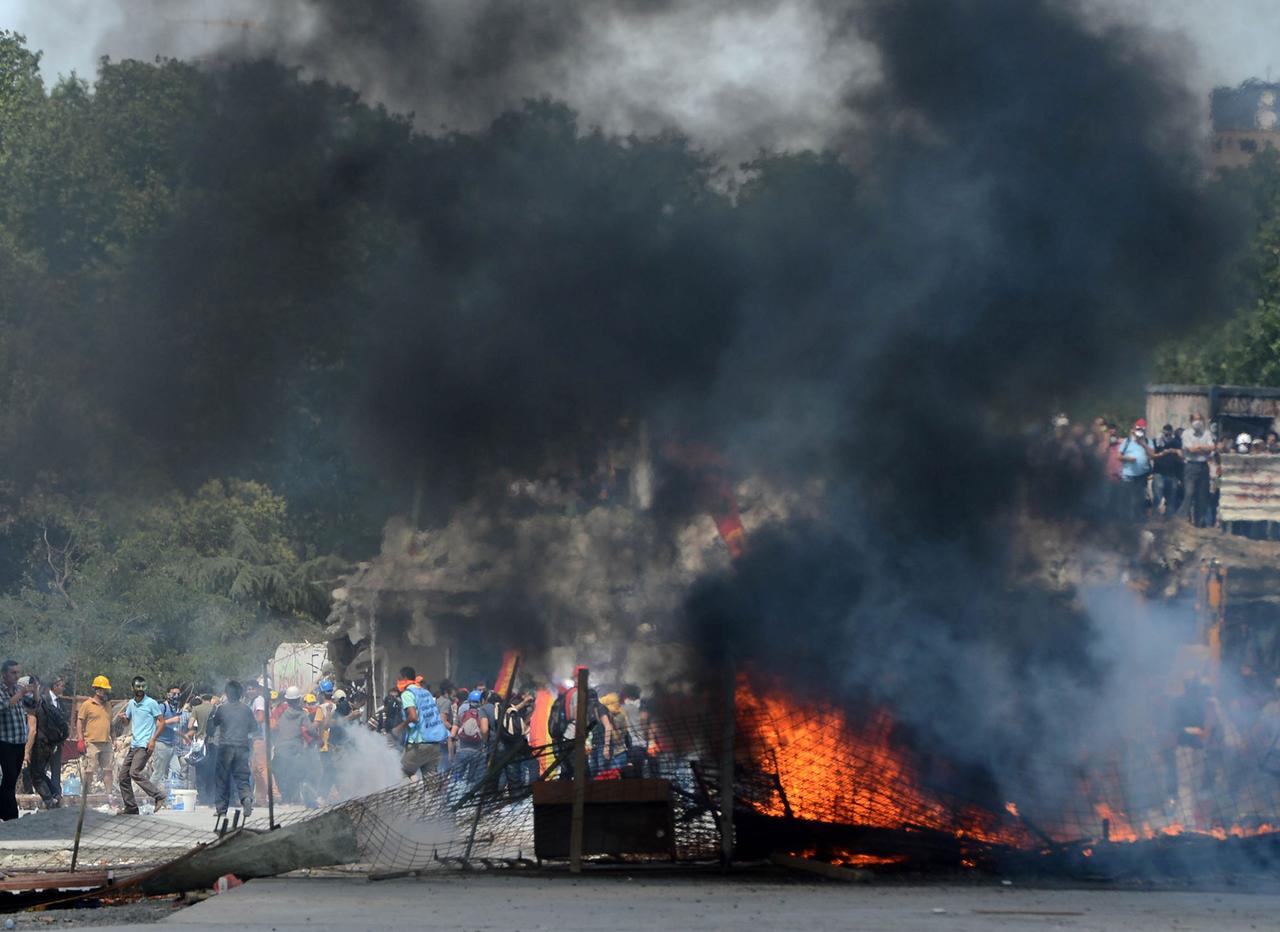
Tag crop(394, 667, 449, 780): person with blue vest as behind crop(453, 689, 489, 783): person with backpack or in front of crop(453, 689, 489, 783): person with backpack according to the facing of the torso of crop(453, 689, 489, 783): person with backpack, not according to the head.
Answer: behind

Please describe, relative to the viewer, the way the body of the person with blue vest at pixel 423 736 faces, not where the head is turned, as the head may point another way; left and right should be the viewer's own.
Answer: facing away from the viewer and to the left of the viewer

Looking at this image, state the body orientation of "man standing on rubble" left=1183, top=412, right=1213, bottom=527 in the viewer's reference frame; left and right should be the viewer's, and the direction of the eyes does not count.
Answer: facing the viewer

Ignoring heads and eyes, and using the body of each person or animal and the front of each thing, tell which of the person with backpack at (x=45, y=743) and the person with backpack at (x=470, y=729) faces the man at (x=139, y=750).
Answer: the person with backpack at (x=45, y=743)

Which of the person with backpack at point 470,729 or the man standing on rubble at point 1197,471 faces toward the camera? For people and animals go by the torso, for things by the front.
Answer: the man standing on rubble

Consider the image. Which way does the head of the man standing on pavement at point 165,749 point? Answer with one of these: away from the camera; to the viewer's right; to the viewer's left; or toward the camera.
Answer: toward the camera

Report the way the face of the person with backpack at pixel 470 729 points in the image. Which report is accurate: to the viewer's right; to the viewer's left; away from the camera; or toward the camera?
away from the camera

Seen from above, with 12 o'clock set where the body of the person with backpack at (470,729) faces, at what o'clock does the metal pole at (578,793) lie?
The metal pole is roughly at 6 o'clock from the person with backpack.

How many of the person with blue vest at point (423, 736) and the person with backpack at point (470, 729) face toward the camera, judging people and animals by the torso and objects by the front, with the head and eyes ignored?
0

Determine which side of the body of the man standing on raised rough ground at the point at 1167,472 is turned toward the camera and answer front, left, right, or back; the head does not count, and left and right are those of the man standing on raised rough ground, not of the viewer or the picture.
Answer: front

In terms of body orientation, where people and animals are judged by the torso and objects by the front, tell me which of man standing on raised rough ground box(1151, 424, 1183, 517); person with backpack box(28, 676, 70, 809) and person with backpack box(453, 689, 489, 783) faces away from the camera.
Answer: person with backpack box(453, 689, 489, 783)

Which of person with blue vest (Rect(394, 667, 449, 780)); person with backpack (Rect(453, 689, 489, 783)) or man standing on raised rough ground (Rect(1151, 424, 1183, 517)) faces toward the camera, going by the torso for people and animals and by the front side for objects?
the man standing on raised rough ground

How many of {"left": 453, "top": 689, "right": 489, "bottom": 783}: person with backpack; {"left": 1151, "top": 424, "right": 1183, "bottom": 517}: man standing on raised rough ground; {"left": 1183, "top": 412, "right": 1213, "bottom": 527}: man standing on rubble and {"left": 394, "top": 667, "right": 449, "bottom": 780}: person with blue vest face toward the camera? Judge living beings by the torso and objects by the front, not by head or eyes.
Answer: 2

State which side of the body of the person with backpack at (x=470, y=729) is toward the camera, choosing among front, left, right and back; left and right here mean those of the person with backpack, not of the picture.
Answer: back

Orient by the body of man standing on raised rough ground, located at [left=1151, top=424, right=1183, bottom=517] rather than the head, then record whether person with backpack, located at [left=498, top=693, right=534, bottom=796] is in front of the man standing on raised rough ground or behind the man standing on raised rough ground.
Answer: in front
